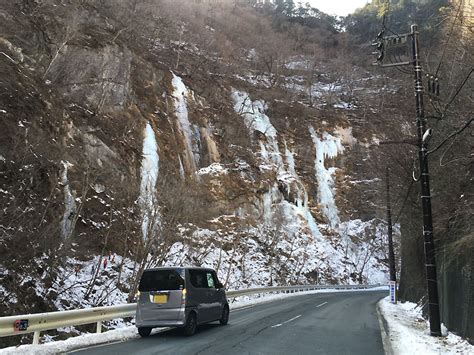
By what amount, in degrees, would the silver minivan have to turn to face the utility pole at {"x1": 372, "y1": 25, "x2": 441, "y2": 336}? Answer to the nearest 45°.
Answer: approximately 45° to its right

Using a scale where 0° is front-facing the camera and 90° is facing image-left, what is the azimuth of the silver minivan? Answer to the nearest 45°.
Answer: approximately 225°
